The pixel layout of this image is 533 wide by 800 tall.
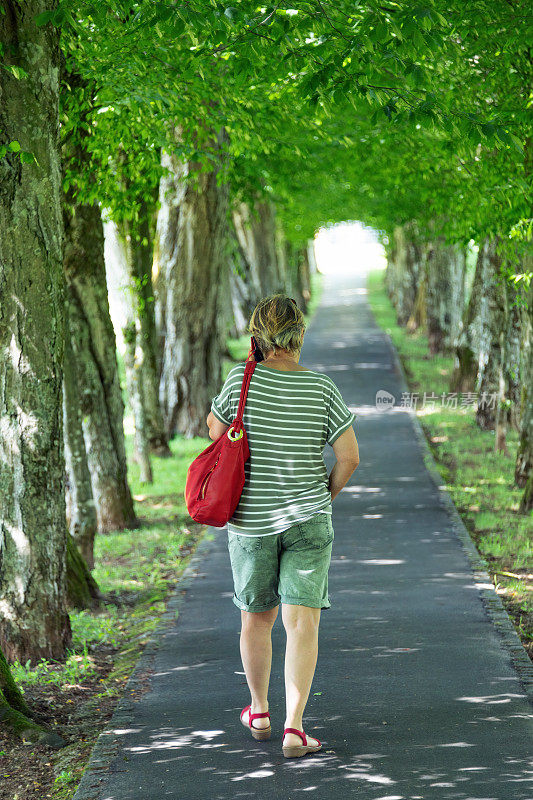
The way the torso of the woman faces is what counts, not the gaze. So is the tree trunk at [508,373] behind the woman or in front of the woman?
in front

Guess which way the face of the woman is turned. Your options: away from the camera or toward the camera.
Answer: away from the camera

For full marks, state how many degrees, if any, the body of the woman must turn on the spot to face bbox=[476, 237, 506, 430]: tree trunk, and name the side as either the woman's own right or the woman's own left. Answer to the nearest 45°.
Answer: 0° — they already face it

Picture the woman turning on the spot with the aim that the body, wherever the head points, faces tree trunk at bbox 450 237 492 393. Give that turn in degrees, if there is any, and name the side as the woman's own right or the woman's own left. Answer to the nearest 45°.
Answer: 0° — they already face it

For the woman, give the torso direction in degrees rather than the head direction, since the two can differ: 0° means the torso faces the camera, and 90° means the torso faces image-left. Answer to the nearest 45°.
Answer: approximately 180°

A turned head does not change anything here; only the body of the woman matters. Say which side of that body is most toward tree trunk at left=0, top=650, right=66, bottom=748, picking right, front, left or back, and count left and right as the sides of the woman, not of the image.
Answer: left
